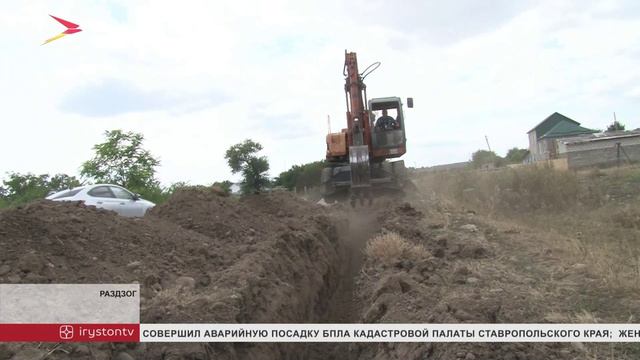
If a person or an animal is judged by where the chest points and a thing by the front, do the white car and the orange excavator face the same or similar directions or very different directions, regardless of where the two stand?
very different directions

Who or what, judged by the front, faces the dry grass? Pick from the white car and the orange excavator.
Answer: the orange excavator

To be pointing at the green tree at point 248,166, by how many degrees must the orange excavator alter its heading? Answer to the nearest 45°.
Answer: approximately 135° to its right

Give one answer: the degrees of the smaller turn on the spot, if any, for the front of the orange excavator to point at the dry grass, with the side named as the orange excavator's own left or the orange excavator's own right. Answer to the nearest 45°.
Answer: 0° — it already faces it

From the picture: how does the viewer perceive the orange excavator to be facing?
facing the viewer

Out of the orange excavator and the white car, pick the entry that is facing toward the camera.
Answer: the orange excavator

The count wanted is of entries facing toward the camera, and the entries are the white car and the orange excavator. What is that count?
1
